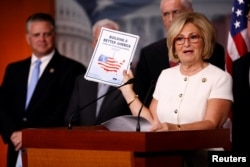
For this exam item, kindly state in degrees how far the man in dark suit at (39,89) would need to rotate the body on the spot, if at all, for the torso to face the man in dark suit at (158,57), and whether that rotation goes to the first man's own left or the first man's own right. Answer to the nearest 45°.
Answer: approximately 90° to the first man's own left

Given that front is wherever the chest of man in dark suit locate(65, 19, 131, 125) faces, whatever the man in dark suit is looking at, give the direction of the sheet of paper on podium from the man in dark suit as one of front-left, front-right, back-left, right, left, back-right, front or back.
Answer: front

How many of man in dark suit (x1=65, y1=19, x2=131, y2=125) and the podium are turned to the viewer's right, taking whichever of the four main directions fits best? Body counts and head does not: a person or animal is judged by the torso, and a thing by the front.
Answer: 0

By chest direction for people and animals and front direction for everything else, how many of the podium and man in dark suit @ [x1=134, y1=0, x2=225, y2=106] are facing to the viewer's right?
0

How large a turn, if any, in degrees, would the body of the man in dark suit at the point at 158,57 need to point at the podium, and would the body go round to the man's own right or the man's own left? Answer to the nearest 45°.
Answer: approximately 45° to the man's own left

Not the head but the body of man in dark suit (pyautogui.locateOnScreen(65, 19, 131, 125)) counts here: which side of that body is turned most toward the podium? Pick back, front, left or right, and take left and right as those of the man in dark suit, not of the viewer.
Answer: front

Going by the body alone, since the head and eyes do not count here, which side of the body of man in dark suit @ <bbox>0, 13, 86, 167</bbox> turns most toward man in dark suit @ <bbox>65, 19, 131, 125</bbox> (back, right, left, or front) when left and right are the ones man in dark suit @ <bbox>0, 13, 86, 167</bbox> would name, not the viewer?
left

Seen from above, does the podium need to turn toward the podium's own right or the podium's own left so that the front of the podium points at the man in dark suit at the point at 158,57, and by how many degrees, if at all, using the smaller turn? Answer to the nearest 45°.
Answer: approximately 135° to the podium's own right

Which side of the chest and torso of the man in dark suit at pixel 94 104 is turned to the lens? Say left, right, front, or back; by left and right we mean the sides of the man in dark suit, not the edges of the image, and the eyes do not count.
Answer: front

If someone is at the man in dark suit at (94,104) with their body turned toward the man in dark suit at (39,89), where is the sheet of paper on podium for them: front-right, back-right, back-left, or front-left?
back-left
